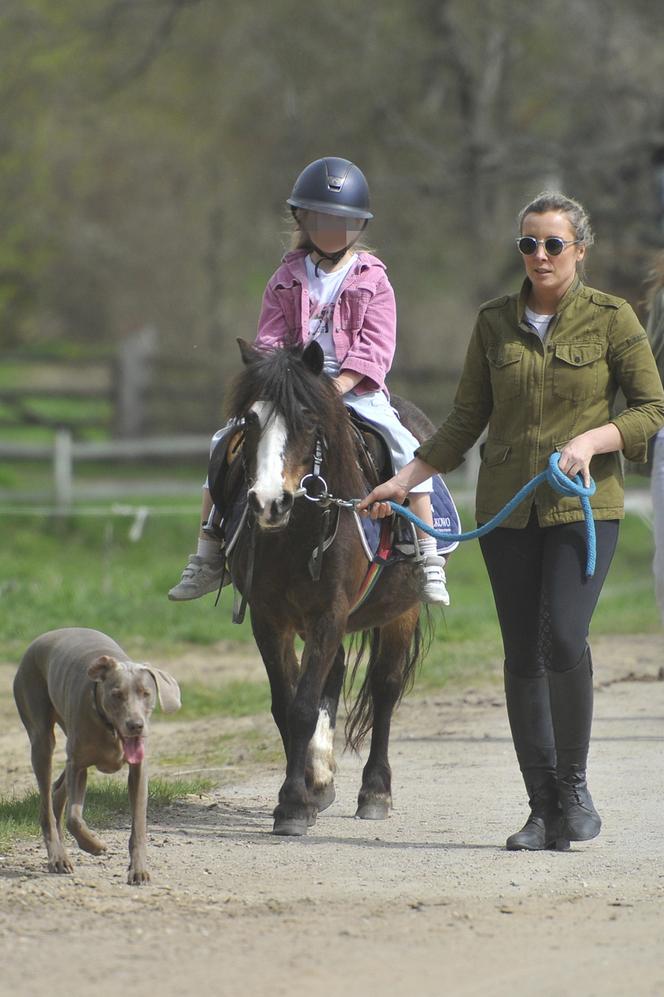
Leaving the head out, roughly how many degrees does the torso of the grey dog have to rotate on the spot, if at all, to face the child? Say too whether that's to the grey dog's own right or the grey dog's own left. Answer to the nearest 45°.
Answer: approximately 90° to the grey dog's own left

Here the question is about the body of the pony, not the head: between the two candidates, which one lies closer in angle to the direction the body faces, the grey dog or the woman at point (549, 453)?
the grey dog

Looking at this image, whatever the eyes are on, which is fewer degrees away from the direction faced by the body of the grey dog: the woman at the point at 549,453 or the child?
the woman

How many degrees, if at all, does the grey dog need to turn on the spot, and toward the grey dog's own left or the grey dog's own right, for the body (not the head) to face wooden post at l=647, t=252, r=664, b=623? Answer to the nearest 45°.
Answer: approximately 90° to the grey dog's own left

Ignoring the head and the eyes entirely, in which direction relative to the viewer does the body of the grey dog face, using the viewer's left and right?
facing the viewer and to the right of the viewer

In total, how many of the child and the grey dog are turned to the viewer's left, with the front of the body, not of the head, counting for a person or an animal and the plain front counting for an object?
0

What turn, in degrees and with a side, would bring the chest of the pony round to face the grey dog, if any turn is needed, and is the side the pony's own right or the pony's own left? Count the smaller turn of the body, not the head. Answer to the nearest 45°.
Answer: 0° — it already faces it

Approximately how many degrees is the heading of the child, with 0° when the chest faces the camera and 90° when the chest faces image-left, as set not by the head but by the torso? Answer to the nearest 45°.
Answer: approximately 0°

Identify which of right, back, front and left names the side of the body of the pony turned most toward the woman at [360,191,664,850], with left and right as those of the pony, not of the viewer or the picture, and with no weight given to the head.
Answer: left
